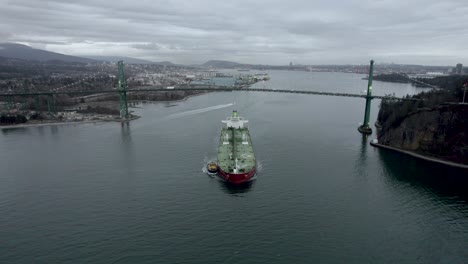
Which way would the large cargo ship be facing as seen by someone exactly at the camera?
facing the viewer
